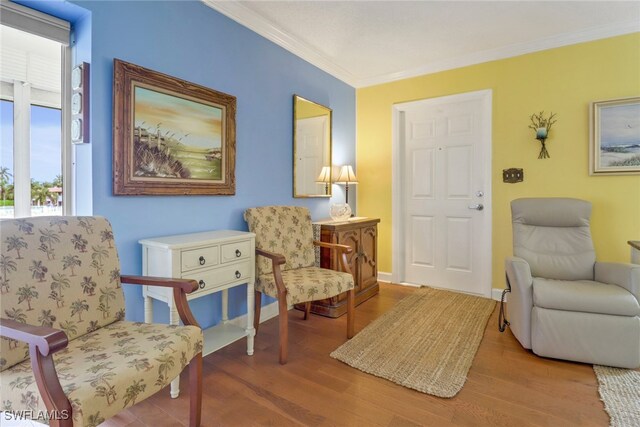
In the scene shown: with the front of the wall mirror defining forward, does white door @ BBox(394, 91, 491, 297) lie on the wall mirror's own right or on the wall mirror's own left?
on the wall mirror's own left

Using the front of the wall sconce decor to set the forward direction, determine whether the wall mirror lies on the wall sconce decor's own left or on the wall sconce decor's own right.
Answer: on the wall sconce decor's own right

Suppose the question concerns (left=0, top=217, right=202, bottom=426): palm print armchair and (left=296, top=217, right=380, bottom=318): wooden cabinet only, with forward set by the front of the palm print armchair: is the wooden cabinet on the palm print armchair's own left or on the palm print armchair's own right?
on the palm print armchair's own left

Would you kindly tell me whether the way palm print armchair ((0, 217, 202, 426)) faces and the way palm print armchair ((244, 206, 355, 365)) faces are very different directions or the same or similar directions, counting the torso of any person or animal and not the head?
same or similar directions

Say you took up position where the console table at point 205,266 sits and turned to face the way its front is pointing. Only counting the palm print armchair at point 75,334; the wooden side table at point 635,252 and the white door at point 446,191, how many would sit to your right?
1

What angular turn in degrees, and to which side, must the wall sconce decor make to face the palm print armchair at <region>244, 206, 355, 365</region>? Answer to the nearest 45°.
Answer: approximately 45° to its right

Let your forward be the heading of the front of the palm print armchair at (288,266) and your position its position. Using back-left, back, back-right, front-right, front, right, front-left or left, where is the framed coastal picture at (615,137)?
front-left

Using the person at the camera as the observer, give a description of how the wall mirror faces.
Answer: facing the viewer and to the right of the viewer

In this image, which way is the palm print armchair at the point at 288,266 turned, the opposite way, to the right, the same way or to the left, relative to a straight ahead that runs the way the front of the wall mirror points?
the same way

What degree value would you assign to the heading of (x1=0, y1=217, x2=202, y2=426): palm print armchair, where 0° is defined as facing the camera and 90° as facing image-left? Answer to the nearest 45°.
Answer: approximately 315°

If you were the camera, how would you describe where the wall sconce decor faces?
facing the viewer

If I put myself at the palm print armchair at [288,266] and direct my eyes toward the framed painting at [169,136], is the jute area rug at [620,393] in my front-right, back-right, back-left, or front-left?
back-left

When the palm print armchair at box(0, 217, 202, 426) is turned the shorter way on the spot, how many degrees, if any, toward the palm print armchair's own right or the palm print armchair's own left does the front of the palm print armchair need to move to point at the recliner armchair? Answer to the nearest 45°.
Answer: approximately 45° to the palm print armchair's own left

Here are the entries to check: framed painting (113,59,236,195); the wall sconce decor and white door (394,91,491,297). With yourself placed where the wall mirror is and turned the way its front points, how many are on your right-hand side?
1

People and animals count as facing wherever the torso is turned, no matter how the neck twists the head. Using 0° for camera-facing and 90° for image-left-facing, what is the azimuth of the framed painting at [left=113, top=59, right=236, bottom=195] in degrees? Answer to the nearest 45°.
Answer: approximately 315°

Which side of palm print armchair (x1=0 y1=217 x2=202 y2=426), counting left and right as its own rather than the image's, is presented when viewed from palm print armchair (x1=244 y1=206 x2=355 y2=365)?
left

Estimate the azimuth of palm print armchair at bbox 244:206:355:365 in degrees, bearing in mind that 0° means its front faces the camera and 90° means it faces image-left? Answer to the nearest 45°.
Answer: approximately 315°

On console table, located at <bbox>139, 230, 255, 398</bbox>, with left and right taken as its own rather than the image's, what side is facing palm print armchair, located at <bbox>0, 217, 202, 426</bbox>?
right
